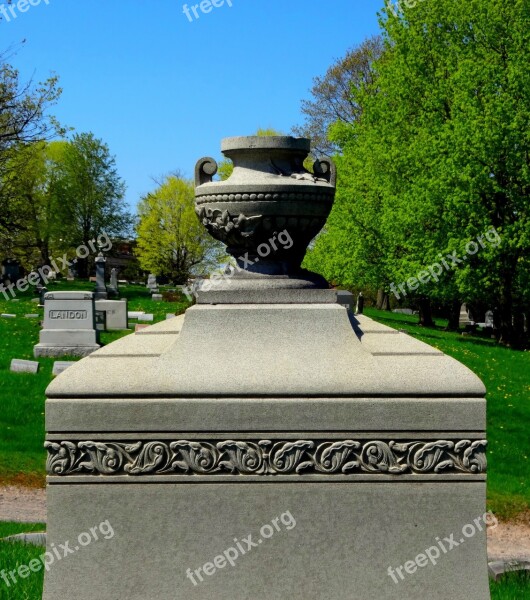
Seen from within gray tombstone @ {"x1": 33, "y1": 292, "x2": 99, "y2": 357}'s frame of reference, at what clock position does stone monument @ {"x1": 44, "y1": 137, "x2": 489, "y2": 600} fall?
The stone monument is roughly at 12 o'clock from the gray tombstone.

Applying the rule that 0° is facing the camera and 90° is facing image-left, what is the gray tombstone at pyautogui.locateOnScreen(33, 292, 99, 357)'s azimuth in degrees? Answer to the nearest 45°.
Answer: approximately 0°

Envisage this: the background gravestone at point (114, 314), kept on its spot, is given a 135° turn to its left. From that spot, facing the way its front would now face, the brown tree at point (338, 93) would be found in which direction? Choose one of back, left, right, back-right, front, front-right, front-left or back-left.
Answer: front

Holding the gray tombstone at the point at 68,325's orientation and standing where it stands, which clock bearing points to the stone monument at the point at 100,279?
The stone monument is roughly at 6 o'clock from the gray tombstone.

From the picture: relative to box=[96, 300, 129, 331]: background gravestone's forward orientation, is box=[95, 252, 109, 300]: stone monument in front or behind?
behind

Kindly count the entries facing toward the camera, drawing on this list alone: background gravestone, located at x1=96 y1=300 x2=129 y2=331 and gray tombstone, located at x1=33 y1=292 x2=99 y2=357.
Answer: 2

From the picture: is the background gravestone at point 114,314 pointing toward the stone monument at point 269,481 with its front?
yes
